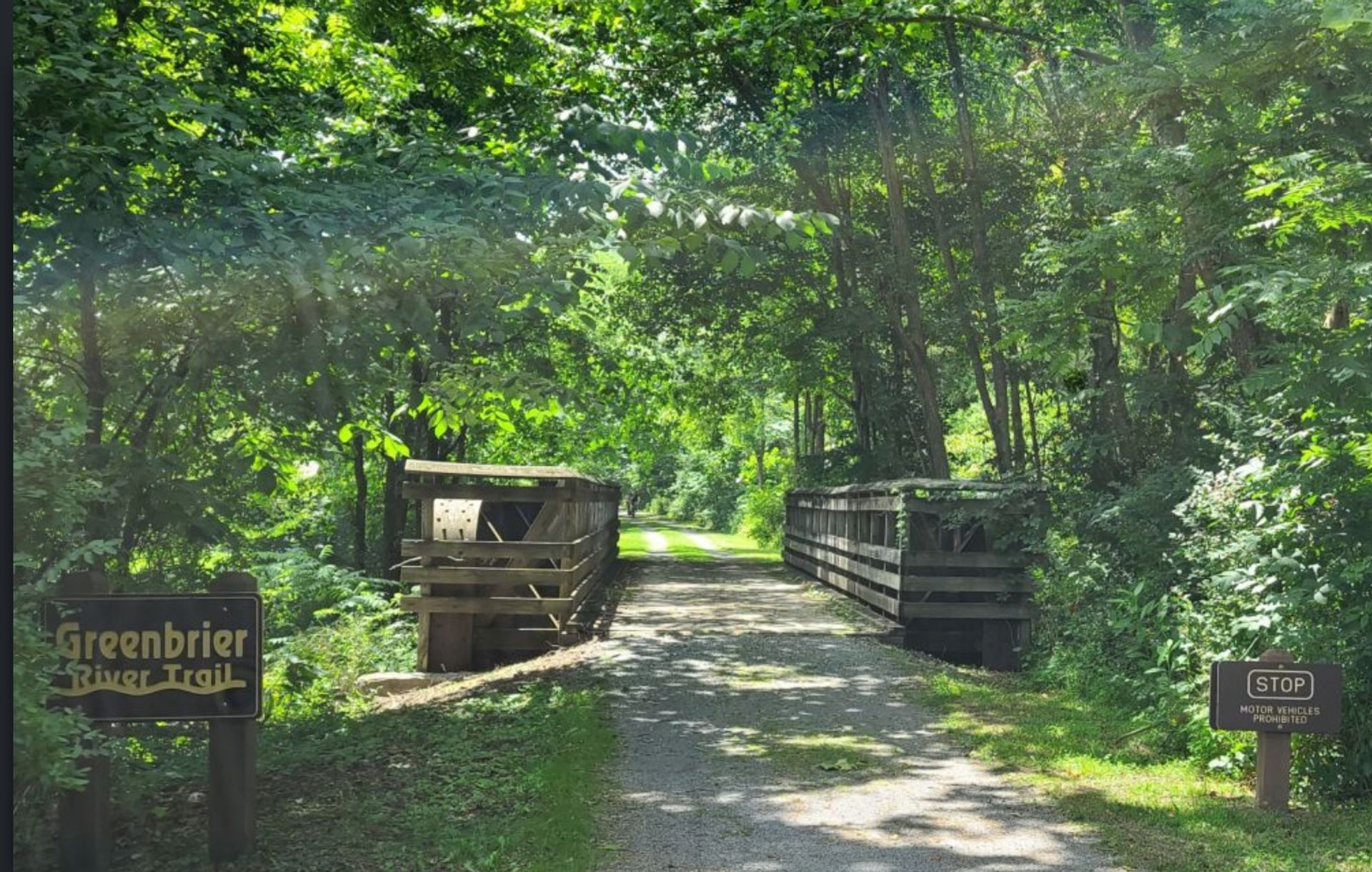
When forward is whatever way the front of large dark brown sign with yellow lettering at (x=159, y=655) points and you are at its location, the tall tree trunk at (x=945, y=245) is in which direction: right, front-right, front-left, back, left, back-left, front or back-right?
back-left

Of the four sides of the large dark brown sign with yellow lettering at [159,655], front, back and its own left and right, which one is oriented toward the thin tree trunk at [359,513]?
back

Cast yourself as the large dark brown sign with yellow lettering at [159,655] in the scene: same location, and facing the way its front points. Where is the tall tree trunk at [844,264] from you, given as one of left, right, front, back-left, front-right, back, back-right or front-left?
back-left

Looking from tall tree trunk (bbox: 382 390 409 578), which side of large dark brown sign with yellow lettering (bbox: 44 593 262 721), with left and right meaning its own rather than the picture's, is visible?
back

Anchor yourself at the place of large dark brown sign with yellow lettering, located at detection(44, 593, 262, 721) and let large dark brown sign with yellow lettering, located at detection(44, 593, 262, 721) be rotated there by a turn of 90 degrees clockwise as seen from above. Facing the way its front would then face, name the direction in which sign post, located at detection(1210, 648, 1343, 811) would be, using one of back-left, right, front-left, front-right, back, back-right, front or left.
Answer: back

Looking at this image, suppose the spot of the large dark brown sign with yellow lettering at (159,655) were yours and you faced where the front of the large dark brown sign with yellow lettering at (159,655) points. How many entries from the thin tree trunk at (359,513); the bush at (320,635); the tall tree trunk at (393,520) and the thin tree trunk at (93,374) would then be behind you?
4

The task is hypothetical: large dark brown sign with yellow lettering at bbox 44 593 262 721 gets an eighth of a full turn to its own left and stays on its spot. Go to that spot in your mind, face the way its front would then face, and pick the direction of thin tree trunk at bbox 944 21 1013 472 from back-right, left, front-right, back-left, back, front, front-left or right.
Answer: left

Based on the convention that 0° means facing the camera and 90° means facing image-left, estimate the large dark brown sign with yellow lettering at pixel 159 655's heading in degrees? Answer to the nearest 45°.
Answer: approximately 0°

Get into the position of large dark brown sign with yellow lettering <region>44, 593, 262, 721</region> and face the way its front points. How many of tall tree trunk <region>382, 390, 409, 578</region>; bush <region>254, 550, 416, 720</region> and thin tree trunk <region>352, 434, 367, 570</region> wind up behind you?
3

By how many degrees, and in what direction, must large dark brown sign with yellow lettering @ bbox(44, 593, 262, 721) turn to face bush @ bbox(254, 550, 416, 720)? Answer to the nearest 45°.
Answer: approximately 180°

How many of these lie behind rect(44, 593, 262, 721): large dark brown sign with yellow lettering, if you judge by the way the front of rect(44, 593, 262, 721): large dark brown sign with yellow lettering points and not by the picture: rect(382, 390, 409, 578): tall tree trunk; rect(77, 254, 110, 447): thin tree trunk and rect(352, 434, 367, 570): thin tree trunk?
3

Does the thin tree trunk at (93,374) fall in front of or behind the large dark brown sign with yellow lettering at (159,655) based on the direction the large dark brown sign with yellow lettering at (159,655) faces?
behind

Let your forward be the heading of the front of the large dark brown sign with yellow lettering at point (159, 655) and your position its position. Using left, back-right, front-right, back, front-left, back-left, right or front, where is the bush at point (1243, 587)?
left

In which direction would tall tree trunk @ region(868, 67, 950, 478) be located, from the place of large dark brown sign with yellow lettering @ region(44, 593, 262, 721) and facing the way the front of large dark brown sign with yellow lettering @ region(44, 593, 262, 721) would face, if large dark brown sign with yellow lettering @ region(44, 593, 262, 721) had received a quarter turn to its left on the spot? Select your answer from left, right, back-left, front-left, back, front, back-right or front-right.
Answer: front-left
